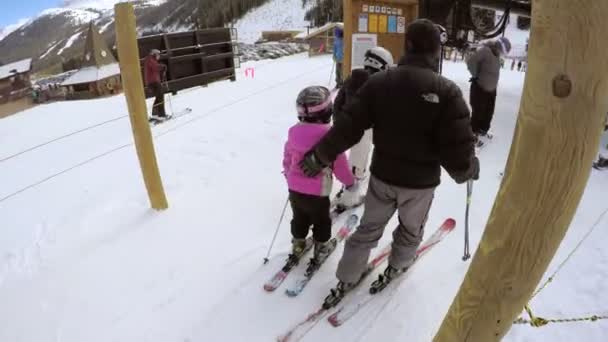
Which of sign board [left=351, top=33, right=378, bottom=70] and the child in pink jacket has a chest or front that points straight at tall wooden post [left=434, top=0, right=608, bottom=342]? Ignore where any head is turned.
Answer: the sign board

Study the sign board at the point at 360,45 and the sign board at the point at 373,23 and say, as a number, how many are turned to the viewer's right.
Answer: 0

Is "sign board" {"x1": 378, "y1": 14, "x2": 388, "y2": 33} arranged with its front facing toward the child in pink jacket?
yes

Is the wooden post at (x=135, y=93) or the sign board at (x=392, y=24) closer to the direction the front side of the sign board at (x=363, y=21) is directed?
the wooden post

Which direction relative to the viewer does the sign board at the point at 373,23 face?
toward the camera

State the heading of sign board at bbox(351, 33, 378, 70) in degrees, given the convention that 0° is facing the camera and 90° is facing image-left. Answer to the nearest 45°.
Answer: approximately 0°

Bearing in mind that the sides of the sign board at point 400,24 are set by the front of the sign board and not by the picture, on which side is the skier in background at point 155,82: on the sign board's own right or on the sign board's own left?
on the sign board's own right

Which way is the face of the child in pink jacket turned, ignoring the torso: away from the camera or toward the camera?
away from the camera

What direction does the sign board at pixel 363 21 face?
toward the camera

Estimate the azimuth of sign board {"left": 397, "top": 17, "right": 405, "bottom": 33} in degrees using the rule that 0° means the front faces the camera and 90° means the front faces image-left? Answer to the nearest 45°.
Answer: approximately 0°

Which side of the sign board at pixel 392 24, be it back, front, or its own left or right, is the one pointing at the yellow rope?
front

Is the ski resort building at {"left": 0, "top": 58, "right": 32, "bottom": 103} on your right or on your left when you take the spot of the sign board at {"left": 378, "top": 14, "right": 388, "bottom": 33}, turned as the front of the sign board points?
on your right

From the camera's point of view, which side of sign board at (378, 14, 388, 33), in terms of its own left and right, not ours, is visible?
front

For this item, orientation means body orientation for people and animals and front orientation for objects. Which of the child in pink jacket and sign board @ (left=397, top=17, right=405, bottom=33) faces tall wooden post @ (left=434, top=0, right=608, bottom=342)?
the sign board

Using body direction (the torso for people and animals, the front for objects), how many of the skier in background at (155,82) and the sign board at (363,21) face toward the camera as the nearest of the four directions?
1

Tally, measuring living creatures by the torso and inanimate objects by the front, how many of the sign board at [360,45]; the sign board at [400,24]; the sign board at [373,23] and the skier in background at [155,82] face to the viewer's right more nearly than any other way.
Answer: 1

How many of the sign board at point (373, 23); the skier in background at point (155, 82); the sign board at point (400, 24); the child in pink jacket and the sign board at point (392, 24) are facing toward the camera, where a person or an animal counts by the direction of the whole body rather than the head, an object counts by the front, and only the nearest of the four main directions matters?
3

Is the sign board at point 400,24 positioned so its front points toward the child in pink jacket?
yes
